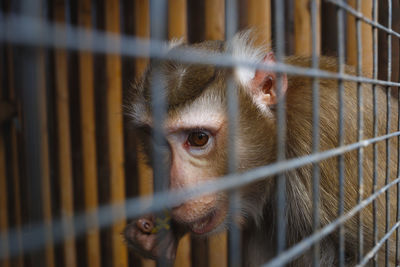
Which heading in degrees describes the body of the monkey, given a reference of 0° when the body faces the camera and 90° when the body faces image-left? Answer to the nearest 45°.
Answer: approximately 45°
